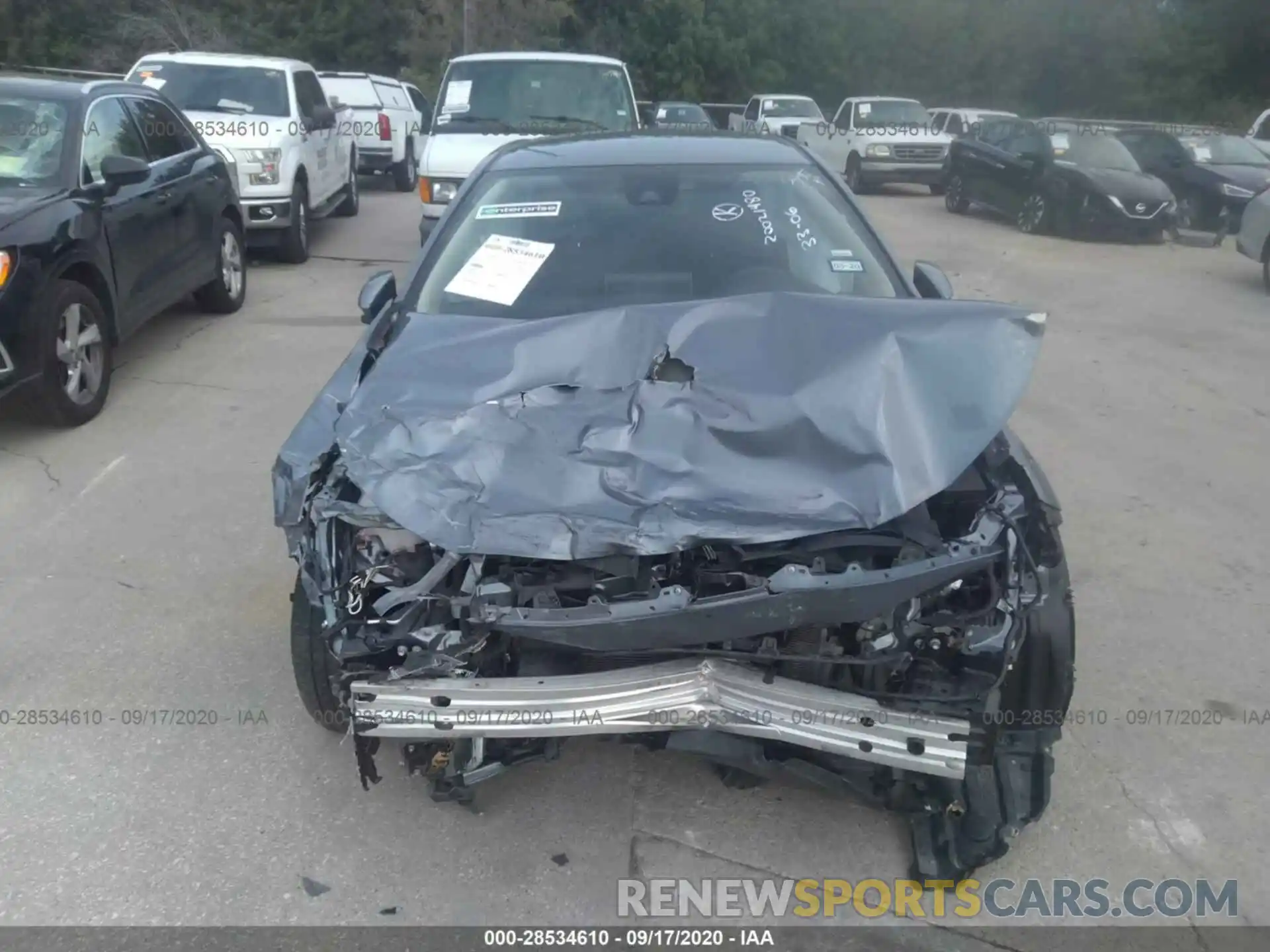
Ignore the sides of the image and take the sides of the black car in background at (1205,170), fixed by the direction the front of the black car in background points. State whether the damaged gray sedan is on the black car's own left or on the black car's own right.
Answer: on the black car's own right

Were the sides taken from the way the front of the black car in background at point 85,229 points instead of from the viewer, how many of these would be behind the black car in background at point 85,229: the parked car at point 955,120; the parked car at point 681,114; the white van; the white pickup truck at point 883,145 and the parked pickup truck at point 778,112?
5

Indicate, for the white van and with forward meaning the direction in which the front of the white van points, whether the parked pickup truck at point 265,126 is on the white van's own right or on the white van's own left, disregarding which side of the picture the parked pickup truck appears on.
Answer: on the white van's own right

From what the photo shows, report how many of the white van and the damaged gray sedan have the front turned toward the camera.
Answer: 2

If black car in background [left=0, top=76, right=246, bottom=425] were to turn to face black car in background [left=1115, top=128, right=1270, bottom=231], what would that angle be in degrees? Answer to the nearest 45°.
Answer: approximately 135° to its left

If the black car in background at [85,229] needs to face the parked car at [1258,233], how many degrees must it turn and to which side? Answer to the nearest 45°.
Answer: approximately 135° to its left

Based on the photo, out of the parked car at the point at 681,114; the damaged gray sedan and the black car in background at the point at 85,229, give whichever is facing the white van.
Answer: the parked car

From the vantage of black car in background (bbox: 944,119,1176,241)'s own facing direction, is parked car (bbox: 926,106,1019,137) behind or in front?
behind

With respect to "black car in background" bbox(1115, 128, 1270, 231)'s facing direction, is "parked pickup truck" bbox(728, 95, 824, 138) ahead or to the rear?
to the rear

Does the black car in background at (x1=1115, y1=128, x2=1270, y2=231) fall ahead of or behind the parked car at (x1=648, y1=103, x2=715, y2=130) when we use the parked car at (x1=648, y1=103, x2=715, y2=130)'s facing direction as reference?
ahead

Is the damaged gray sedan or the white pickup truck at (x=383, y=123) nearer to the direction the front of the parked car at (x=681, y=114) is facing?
the damaged gray sedan

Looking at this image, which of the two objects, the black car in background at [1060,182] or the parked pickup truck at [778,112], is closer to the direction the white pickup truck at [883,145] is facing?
the black car in background

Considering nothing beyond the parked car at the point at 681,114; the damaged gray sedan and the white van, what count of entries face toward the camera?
3

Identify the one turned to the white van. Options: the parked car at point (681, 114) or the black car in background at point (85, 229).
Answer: the parked car

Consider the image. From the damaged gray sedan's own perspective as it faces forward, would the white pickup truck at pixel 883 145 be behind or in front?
behind

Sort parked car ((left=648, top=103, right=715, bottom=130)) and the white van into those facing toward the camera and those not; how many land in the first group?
2
